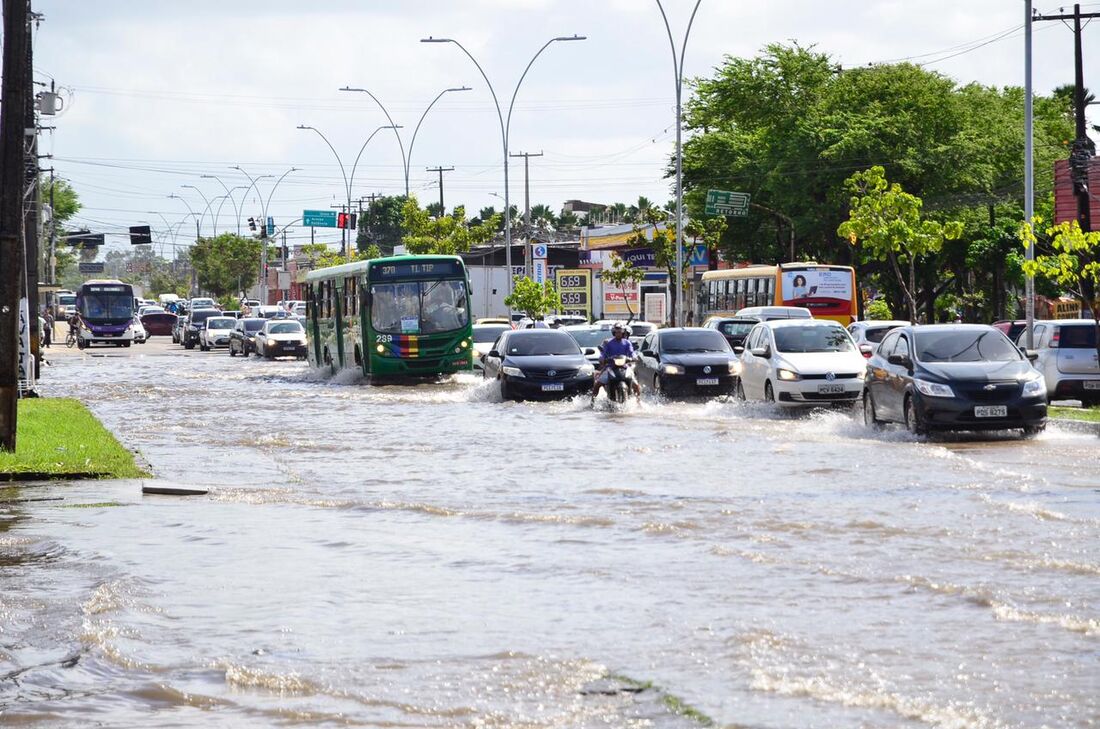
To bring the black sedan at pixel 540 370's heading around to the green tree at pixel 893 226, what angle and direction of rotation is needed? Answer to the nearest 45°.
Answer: approximately 135° to its left

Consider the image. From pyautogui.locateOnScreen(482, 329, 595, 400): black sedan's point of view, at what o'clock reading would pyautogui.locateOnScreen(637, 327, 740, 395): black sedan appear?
pyautogui.locateOnScreen(637, 327, 740, 395): black sedan is roughly at 9 o'clock from pyautogui.locateOnScreen(482, 329, 595, 400): black sedan.

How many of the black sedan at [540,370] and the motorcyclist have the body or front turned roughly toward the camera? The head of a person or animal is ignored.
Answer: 2

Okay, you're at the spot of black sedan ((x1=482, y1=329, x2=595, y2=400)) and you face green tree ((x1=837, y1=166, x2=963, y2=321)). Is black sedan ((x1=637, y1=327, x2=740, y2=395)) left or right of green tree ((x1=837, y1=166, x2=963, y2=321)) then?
right

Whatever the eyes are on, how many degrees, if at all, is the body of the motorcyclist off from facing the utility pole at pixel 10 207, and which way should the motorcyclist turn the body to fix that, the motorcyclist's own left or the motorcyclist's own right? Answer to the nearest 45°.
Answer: approximately 45° to the motorcyclist's own right

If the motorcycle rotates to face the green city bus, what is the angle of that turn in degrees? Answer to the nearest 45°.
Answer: approximately 135° to its right

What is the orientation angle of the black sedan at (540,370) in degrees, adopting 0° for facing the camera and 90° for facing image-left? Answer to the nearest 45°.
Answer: approximately 0°

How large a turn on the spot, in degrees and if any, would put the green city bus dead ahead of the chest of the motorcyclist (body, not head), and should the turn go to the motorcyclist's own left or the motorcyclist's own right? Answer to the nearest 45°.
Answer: approximately 135° to the motorcyclist's own right

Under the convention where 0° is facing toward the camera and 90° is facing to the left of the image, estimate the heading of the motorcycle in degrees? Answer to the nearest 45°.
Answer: approximately 0°
